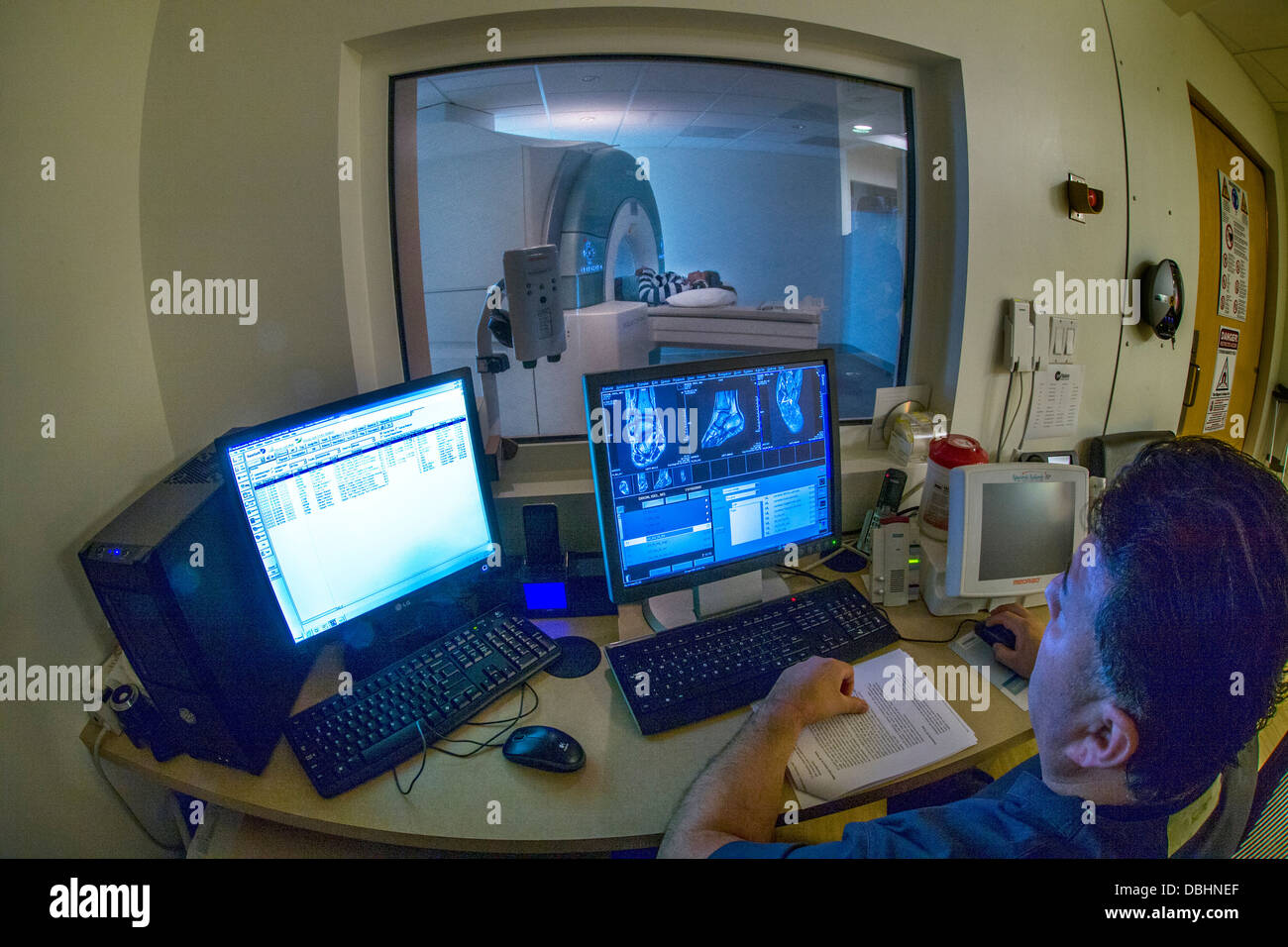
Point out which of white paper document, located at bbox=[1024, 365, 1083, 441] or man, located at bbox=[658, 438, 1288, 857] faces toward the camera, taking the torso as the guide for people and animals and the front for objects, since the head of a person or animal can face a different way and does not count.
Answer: the white paper document

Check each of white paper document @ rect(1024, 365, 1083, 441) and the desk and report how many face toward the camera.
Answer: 2

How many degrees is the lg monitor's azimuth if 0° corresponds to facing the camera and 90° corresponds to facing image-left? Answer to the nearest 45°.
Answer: approximately 315°

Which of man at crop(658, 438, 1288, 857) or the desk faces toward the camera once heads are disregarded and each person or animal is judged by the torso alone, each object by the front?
the desk

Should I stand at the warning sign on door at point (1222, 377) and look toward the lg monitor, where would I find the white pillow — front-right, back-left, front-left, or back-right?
front-right

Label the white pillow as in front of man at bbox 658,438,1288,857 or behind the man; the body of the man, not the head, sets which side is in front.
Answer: in front

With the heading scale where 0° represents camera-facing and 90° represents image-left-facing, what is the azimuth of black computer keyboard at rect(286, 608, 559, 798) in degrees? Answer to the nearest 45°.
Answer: approximately 315°

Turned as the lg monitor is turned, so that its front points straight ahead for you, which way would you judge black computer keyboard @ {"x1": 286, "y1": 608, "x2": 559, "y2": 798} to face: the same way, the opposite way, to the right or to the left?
the same way

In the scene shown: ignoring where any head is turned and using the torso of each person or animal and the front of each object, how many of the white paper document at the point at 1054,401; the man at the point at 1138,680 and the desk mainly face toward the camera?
2

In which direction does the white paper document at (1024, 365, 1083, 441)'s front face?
toward the camera

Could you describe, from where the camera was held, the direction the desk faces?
facing the viewer

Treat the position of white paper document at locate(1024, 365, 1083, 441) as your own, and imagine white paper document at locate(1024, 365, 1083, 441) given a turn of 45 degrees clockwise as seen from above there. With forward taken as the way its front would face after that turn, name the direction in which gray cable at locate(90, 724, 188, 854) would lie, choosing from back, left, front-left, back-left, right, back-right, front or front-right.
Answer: front
